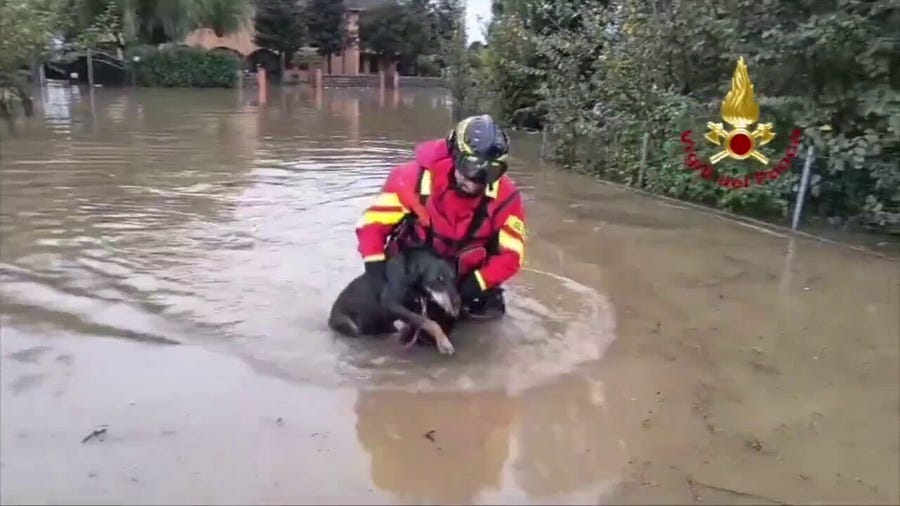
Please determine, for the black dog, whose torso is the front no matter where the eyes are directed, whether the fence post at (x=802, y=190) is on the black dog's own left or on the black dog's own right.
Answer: on the black dog's own left

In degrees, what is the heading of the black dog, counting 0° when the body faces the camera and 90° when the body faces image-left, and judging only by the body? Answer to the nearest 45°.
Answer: approximately 315°

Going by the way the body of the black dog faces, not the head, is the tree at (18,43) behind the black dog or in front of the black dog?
behind

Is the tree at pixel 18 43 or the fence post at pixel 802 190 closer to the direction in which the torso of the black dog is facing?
the fence post

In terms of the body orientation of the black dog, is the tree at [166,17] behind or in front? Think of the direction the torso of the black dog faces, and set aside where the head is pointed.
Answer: behind

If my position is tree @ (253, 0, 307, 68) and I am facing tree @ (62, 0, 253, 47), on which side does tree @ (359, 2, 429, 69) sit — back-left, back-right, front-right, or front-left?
back-left

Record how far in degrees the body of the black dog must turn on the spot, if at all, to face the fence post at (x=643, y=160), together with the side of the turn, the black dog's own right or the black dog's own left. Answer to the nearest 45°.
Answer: approximately 90° to the black dog's own left
